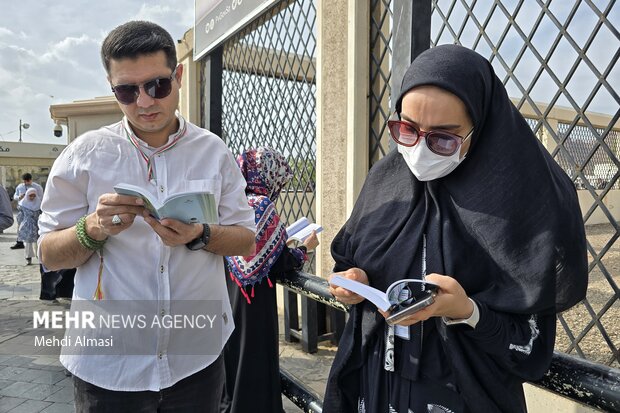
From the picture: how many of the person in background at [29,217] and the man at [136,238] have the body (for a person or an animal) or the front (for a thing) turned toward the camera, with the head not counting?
2

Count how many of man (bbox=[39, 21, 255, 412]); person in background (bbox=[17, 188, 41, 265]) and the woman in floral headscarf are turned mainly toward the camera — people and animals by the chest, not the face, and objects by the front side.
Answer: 2

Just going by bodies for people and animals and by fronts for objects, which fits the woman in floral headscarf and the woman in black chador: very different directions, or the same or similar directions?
very different directions

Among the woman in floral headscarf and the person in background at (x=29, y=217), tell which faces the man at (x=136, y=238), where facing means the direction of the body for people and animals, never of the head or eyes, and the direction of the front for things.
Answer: the person in background

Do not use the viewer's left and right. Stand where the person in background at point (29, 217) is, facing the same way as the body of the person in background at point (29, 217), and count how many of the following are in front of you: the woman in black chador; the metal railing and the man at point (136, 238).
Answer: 3

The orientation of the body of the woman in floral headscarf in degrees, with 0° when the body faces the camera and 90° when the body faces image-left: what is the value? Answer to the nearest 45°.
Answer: approximately 225°

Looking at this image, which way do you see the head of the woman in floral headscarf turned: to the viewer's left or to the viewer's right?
to the viewer's right
